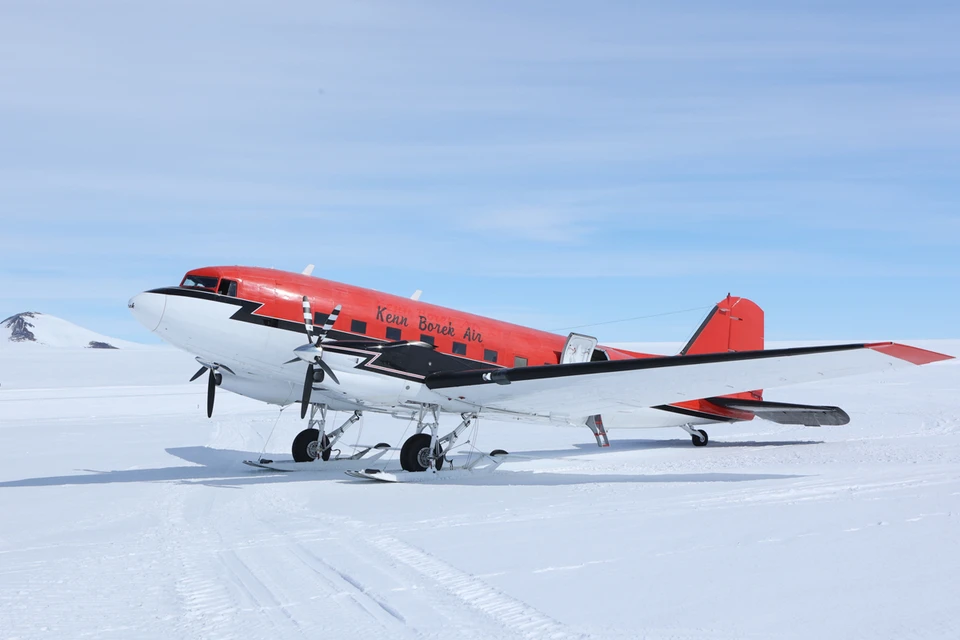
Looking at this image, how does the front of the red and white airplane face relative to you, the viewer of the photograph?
facing the viewer and to the left of the viewer
